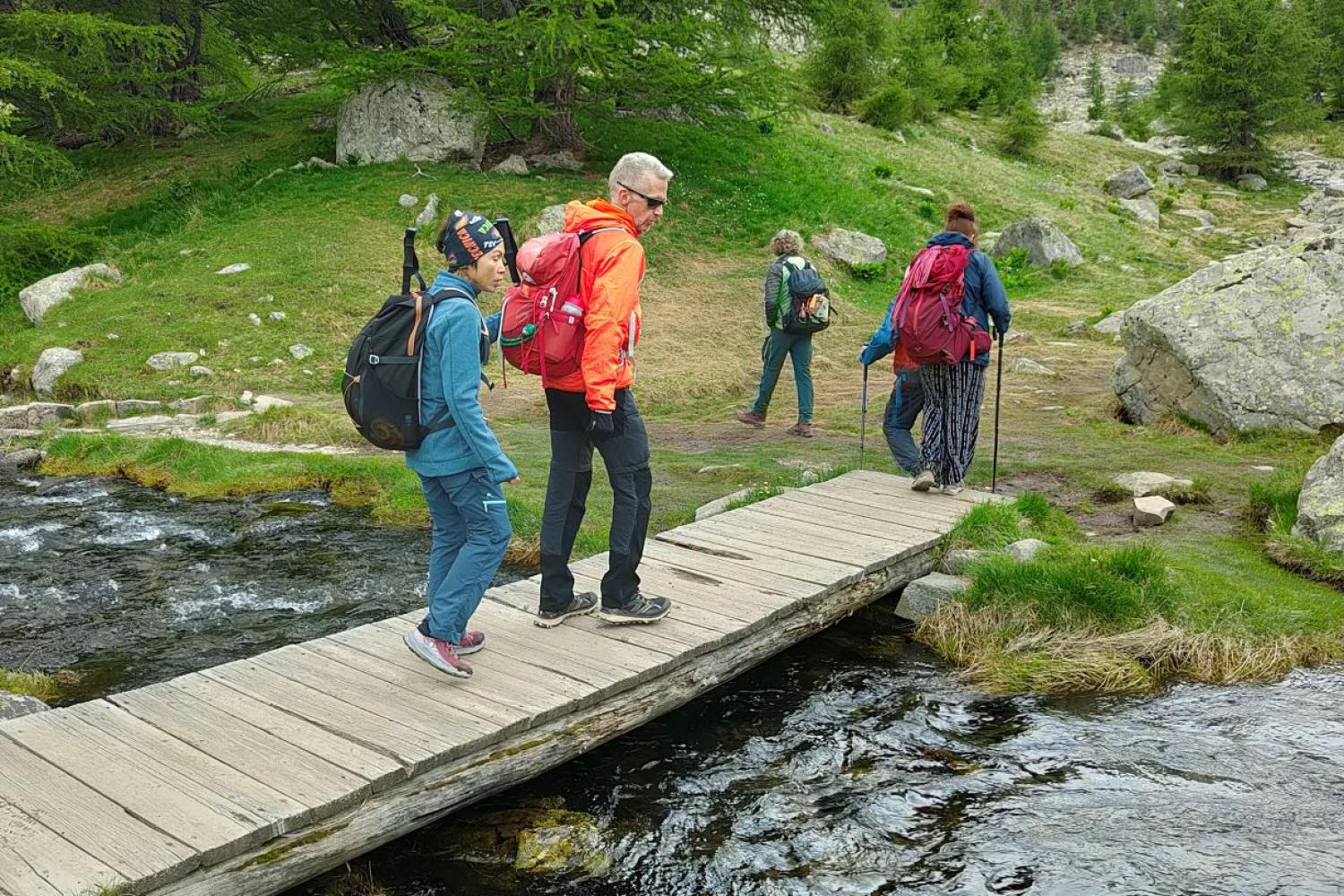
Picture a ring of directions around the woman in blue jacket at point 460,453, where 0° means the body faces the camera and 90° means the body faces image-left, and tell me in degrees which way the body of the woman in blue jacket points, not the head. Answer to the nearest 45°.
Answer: approximately 270°

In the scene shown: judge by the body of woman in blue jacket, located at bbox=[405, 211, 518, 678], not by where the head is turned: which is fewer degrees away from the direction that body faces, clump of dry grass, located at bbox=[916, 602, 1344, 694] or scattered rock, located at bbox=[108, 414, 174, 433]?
the clump of dry grass

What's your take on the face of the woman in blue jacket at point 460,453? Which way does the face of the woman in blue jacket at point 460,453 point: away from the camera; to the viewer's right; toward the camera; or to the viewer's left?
to the viewer's right

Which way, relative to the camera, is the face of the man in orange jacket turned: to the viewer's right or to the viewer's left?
to the viewer's right

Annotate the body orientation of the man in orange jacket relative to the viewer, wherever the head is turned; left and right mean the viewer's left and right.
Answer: facing to the right of the viewer

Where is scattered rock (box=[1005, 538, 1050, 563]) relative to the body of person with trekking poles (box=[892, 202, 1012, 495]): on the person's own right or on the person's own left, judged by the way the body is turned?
on the person's own right

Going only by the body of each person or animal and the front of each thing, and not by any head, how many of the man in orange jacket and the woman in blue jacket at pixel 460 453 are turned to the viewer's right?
2

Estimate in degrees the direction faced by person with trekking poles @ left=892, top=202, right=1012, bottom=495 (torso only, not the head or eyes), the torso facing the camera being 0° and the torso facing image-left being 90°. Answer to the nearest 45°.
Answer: approximately 225°

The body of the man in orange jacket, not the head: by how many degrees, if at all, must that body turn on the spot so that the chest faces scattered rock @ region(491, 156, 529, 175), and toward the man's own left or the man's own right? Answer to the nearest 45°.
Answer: approximately 90° to the man's own left

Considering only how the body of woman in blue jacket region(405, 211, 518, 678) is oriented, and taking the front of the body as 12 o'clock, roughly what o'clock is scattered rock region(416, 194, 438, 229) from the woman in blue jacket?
The scattered rock is roughly at 9 o'clock from the woman in blue jacket.
